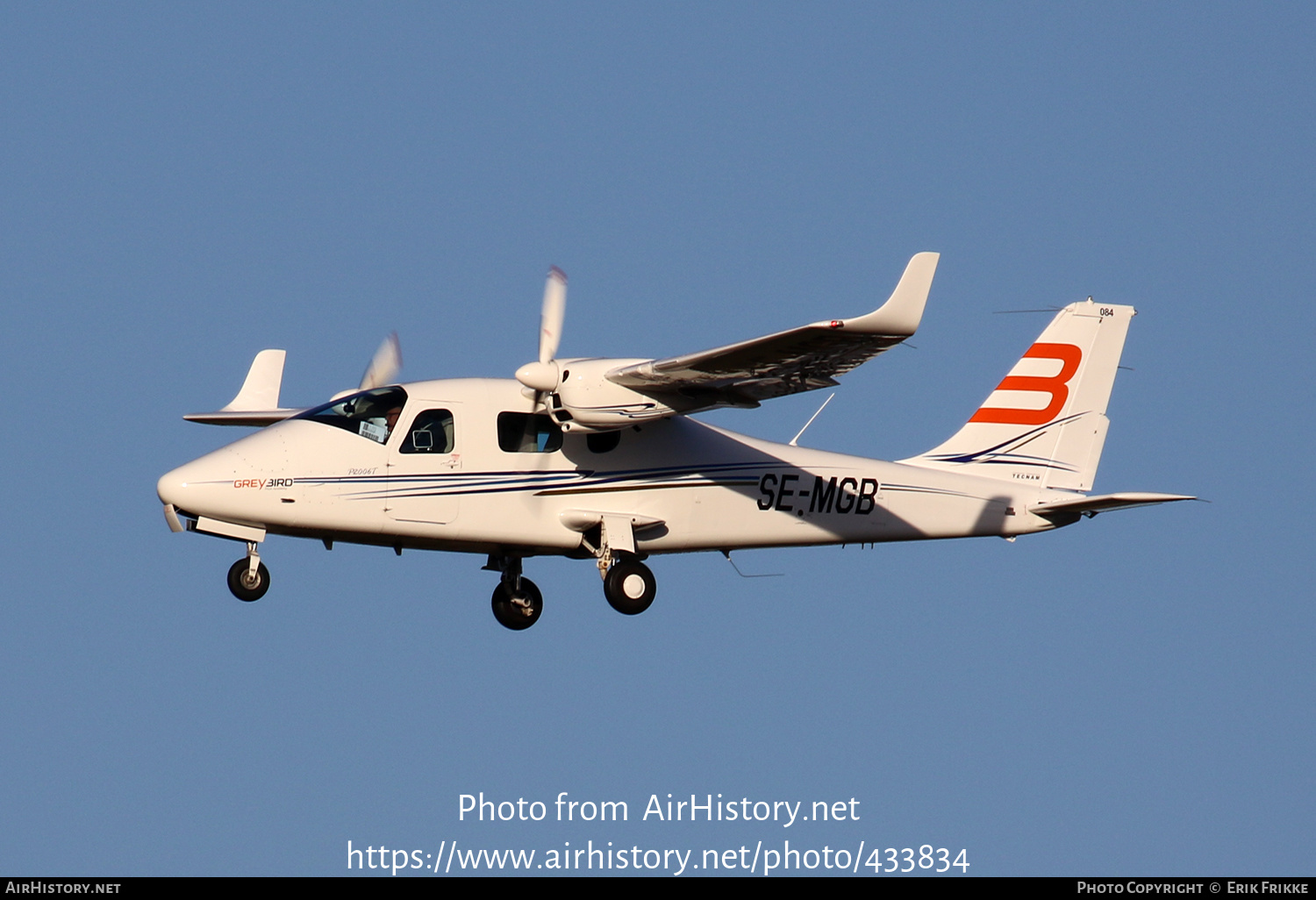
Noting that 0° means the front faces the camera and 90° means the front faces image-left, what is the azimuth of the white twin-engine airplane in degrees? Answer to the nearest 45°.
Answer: approximately 45°
